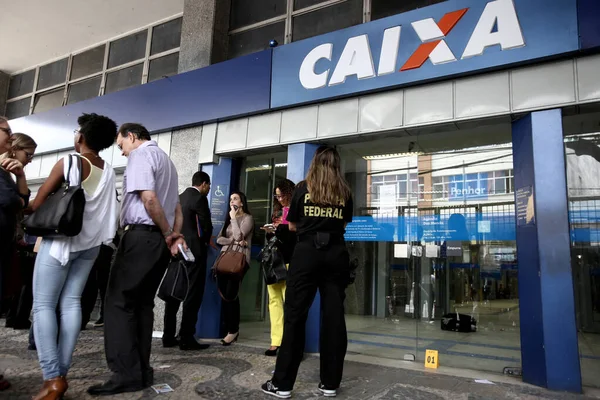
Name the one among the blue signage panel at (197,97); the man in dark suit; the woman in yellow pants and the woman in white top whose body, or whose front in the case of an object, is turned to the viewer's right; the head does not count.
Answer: the man in dark suit

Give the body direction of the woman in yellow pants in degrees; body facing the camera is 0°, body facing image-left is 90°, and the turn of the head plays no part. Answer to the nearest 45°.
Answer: approximately 45°

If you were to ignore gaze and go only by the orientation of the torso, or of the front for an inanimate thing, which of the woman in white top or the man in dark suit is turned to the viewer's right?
the man in dark suit

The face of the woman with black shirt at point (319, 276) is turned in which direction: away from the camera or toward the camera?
away from the camera

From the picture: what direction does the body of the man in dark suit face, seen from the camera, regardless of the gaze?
to the viewer's right

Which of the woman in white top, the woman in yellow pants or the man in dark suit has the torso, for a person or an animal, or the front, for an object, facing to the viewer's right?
the man in dark suit

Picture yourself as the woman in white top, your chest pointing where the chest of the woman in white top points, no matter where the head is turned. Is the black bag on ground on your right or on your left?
on your right

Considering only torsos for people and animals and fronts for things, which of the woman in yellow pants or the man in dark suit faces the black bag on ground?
the man in dark suit

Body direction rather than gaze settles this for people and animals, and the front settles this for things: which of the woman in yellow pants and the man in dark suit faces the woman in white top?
the woman in yellow pants

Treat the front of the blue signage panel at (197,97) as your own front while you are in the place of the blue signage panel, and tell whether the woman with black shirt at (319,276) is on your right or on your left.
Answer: on your left
